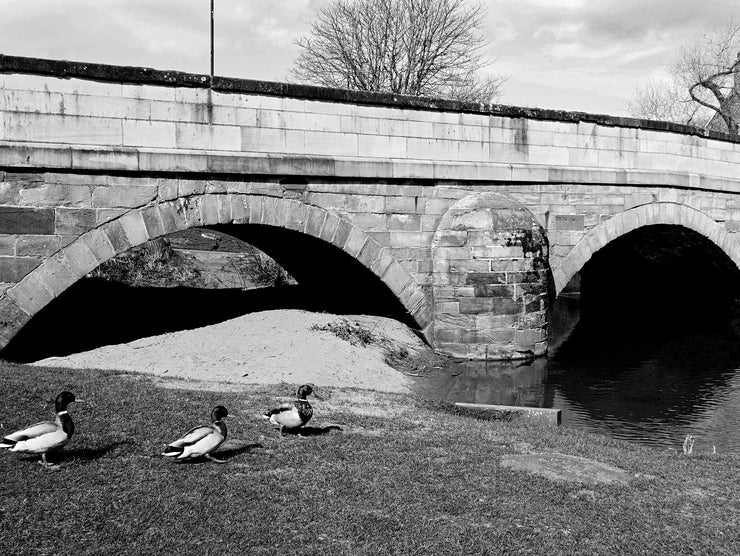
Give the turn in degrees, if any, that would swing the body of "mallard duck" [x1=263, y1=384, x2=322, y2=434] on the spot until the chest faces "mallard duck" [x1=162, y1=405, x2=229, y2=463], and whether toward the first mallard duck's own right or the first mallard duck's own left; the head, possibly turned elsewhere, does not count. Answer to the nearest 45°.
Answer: approximately 135° to the first mallard duck's own right

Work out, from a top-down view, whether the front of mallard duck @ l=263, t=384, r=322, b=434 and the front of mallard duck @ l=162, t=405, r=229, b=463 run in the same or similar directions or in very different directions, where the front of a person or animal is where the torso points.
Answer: same or similar directions

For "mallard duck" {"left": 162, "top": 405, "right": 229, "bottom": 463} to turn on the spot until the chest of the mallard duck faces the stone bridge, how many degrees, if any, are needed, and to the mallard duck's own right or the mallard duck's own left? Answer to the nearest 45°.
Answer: approximately 90° to the mallard duck's own left

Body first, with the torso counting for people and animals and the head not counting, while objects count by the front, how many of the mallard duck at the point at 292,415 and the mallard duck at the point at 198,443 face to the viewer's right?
2

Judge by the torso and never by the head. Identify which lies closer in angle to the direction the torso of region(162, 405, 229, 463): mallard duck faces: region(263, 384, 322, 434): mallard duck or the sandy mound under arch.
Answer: the mallard duck

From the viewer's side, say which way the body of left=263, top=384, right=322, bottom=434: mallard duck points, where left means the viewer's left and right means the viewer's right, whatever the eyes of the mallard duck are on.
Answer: facing to the right of the viewer

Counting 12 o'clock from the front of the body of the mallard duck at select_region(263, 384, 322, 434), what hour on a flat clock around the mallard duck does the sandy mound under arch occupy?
The sandy mound under arch is roughly at 9 o'clock from the mallard duck.

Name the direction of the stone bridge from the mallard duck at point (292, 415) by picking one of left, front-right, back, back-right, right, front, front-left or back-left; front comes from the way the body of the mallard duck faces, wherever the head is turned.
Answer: left

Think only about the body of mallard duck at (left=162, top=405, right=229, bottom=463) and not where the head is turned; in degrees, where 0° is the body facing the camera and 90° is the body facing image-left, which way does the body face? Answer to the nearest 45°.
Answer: approximately 270°

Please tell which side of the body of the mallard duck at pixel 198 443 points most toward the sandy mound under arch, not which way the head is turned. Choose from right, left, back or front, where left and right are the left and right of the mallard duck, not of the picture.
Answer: left
